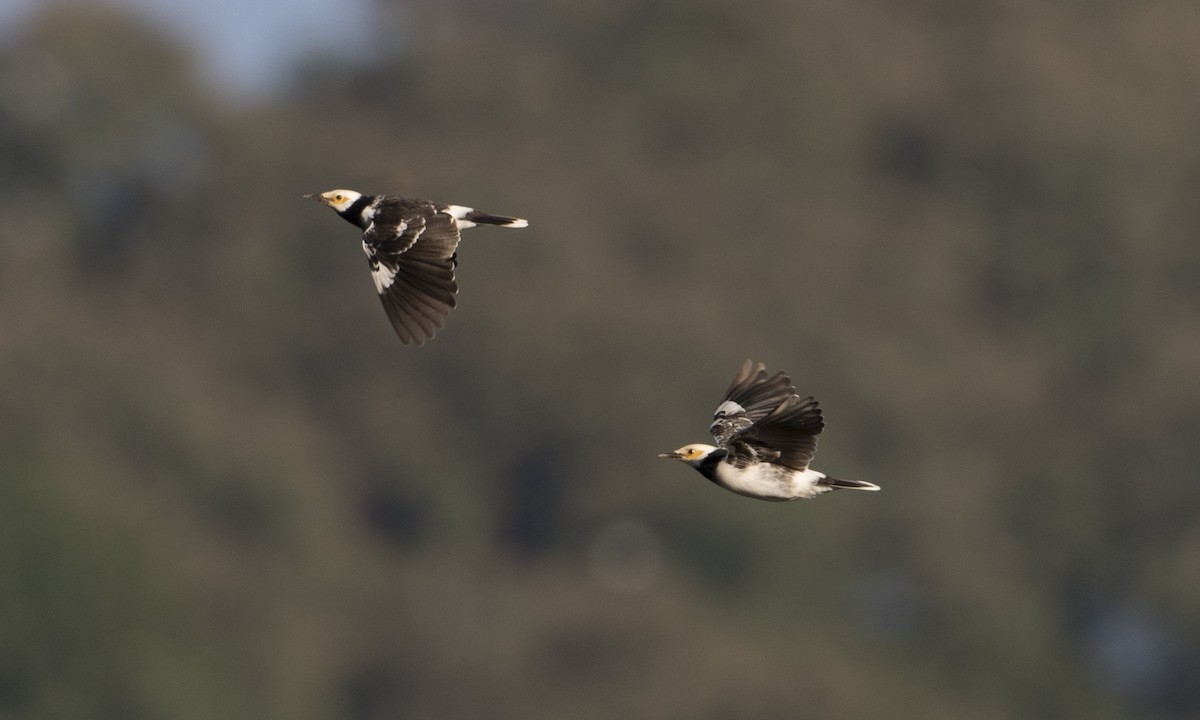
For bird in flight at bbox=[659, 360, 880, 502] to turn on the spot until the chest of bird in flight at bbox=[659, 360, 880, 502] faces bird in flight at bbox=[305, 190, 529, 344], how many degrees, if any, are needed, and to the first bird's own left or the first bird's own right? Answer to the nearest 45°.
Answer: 0° — it already faces it

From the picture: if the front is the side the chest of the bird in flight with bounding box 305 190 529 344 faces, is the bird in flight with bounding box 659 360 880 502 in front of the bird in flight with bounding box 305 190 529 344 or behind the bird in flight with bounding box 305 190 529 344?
behind

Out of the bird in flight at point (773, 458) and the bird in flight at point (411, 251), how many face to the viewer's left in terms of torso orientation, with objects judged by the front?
2

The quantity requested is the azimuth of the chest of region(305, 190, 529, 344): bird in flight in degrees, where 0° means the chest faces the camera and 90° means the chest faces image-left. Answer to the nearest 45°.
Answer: approximately 90°

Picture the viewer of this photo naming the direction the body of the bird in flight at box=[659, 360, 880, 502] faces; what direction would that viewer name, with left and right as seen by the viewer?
facing to the left of the viewer
